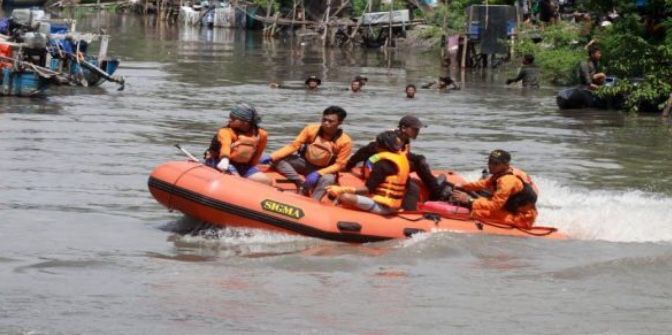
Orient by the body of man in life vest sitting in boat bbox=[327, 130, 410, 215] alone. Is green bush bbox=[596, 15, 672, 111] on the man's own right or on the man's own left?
on the man's own right

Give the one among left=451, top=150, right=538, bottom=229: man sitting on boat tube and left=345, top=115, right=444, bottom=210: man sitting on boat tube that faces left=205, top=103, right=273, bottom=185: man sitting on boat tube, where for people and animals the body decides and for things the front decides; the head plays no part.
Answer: left=451, top=150, right=538, bottom=229: man sitting on boat tube

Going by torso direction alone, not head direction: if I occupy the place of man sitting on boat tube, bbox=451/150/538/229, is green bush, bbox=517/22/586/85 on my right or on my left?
on my right

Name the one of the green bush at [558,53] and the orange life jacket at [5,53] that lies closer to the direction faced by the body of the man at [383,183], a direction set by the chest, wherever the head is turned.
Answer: the orange life jacket

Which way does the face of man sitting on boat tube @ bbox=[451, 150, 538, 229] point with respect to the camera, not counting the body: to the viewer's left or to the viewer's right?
to the viewer's left

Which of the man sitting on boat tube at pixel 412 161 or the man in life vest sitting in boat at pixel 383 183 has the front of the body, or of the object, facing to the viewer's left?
the man in life vest sitting in boat

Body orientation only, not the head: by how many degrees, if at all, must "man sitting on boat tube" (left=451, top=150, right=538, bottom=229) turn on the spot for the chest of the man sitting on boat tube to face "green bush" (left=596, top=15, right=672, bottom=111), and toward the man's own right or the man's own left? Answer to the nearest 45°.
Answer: approximately 90° to the man's own right

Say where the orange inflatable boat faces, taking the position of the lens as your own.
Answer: facing to the left of the viewer

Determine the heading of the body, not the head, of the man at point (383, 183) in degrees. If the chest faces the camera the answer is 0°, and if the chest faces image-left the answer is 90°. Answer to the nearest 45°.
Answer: approximately 90°

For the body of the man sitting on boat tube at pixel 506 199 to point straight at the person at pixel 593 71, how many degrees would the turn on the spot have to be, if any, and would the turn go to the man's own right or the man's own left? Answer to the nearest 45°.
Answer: approximately 90° to the man's own right

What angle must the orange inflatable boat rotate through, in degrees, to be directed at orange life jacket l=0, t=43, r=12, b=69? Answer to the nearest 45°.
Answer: approximately 45° to its right

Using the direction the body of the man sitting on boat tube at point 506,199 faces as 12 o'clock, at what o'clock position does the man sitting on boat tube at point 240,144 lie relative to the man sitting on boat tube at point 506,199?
the man sitting on boat tube at point 240,144 is roughly at 12 o'clock from the man sitting on boat tube at point 506,199.

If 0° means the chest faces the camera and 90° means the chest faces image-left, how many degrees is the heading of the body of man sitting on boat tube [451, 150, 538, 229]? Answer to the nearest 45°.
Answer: approximately 90°
